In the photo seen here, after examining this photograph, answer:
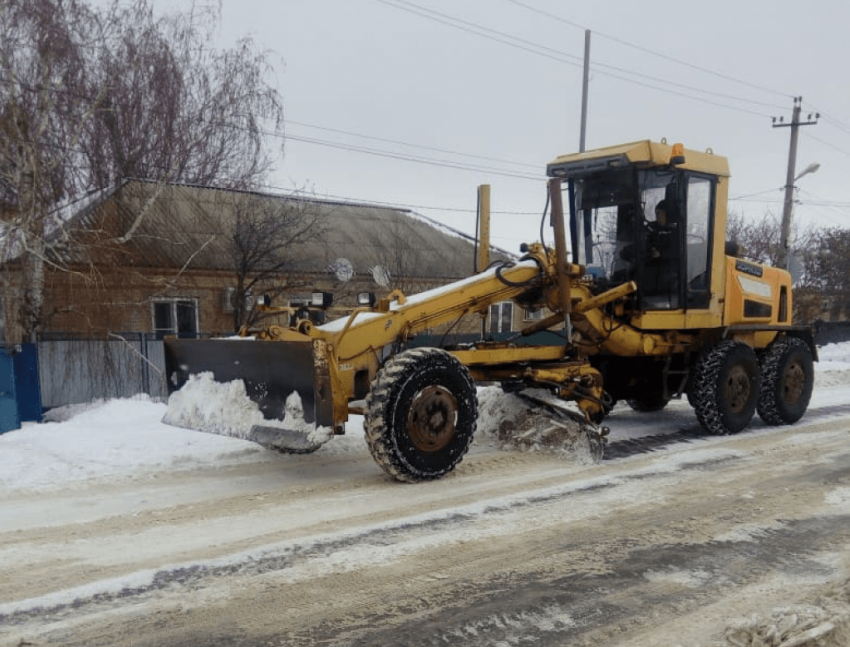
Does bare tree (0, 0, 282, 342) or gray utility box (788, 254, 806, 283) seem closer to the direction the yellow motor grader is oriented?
the bare tree

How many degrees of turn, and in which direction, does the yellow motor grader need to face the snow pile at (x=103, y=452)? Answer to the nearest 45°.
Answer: approximately 45° to its right

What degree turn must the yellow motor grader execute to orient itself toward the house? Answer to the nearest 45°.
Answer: approximately 90° to its right

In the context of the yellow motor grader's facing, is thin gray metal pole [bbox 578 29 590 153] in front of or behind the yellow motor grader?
behind

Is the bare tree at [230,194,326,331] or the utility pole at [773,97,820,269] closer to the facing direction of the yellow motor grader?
the bare tree

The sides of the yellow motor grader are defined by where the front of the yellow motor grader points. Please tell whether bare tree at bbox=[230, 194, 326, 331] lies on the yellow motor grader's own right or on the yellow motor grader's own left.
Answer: on the yellow motor grader's own right

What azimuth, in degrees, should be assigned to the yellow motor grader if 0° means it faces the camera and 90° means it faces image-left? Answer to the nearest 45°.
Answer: approximately 45°

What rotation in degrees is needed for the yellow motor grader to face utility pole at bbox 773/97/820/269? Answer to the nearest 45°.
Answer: approximately 180°
